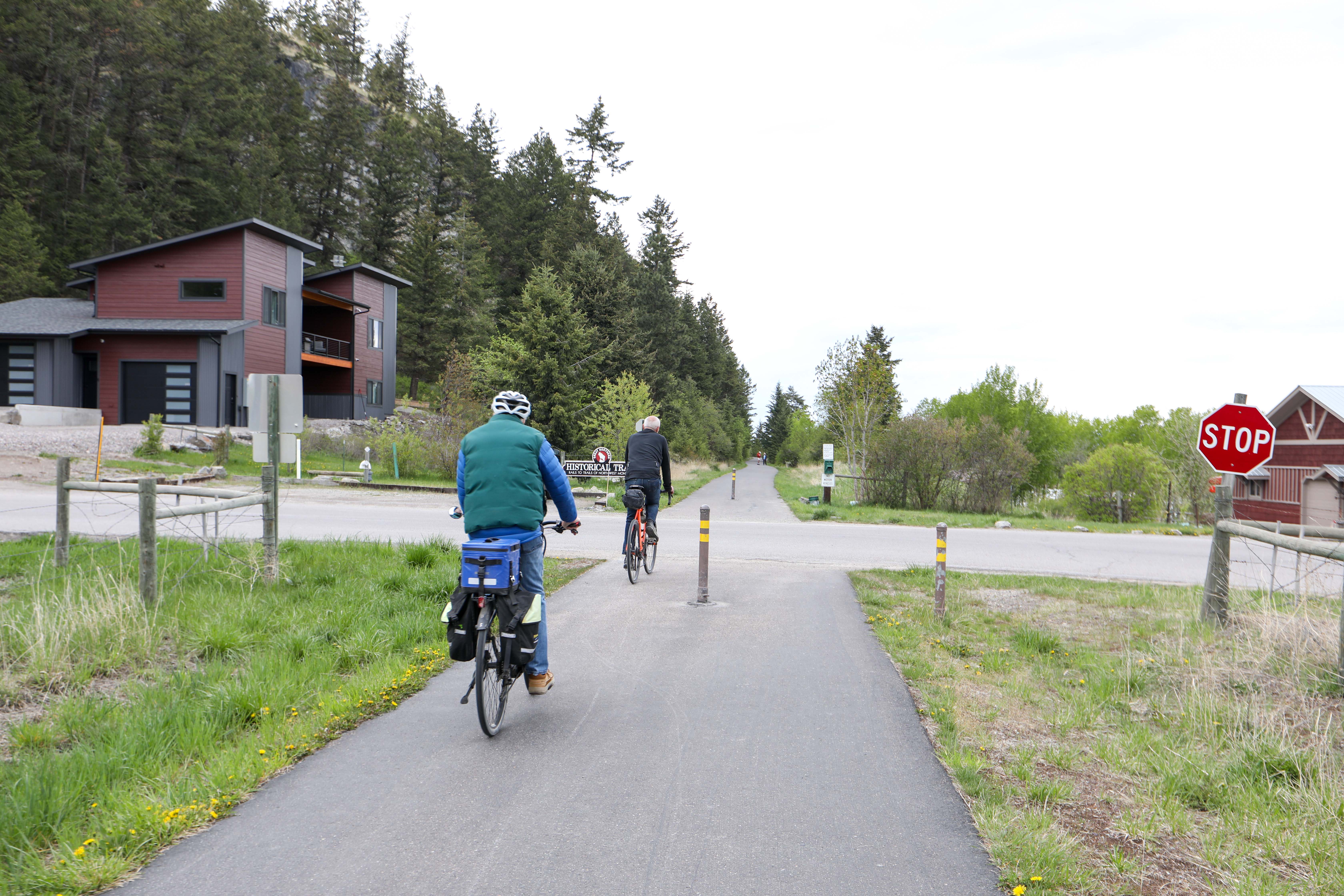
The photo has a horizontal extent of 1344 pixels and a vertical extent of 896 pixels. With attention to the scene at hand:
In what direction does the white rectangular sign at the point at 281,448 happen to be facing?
away from the camera

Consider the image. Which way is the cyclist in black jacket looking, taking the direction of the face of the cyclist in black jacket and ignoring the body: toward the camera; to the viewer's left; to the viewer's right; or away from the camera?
away from the camera

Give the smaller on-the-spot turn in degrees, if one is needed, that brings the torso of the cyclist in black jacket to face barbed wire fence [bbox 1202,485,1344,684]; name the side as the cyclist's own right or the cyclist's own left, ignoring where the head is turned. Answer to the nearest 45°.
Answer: approximately 135° to the cyclist's own right

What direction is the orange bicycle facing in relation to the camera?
away from the camera

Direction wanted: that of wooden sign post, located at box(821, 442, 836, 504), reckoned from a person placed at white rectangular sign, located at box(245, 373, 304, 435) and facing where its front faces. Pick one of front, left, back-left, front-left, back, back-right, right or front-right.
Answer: front-right

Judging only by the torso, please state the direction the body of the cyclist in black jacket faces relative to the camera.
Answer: away from the camera

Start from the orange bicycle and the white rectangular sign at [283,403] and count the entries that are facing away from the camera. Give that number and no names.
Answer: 2

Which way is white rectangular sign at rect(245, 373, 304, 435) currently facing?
away from the camera

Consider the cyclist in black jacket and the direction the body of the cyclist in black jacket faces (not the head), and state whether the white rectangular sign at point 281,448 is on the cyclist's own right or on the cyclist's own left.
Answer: on the cyclist's own left

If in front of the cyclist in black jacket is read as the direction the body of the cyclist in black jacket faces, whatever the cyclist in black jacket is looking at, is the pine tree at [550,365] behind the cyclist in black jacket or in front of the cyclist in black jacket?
in front

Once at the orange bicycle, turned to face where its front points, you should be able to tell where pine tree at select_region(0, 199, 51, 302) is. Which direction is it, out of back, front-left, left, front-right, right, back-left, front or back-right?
front-left

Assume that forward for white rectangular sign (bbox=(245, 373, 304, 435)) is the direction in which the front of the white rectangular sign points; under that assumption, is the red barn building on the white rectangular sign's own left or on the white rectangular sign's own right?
on the white rectangular sign's own right

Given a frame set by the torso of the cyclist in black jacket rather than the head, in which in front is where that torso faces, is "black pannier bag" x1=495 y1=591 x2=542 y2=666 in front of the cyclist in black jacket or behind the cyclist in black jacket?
behind

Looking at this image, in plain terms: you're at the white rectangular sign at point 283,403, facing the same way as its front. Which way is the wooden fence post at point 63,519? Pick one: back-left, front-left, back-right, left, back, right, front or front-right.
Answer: front-left
